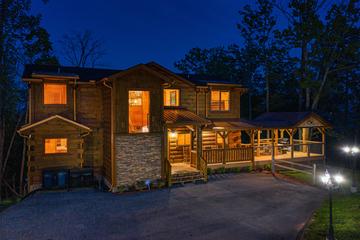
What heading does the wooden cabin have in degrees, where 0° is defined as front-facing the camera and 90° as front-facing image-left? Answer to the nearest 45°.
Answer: approximately 315°

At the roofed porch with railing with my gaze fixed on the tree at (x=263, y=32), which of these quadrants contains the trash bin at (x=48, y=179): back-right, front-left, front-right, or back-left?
back-left
